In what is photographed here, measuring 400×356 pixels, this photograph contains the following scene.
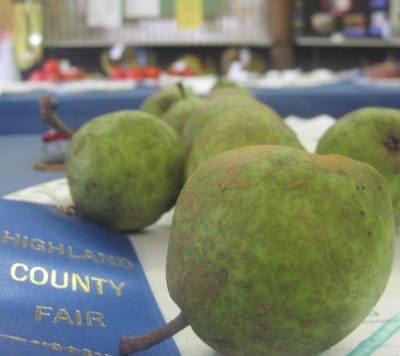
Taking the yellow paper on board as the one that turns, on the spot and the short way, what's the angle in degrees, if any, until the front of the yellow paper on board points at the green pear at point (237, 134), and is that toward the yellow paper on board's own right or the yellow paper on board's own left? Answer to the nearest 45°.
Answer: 0° — it already faces it

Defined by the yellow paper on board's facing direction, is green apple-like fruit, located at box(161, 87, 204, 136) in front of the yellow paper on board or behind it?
in front

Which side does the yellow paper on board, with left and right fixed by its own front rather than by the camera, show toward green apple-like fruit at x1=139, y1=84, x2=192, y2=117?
front

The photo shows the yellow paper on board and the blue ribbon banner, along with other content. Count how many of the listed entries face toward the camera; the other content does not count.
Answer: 2

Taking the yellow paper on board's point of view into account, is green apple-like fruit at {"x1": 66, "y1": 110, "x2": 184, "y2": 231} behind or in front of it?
in front

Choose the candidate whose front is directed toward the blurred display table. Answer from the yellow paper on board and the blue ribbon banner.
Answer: the yellow paper on board

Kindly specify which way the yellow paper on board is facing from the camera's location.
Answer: facing the viewer

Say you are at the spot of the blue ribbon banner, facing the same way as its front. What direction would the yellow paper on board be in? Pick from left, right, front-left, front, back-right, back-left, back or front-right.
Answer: back

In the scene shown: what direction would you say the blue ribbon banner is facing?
toward the camera

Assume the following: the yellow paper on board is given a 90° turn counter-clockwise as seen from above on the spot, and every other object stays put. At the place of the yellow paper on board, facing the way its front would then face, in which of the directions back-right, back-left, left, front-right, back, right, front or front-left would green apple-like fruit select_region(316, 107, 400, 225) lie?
right

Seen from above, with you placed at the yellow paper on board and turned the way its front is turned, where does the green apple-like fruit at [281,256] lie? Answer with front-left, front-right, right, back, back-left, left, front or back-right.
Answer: front

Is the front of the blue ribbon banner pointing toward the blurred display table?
no

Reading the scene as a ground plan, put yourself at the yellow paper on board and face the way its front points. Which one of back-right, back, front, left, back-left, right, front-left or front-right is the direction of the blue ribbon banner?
front

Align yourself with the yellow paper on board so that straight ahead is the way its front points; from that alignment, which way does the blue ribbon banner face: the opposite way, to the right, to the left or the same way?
the same way

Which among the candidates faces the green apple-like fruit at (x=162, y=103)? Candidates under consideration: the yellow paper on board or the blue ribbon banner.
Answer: the yellow paper on board
